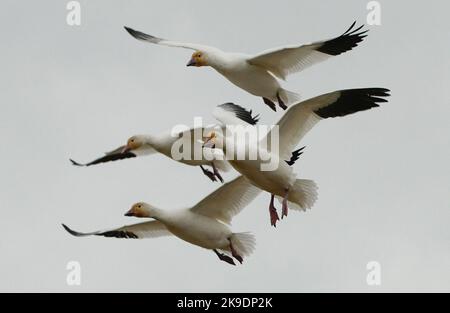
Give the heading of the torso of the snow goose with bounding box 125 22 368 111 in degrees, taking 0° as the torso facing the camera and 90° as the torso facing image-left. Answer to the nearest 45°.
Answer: approximately 45°
